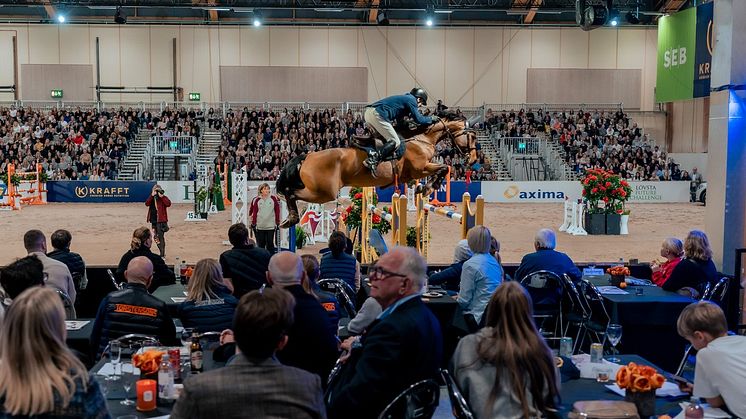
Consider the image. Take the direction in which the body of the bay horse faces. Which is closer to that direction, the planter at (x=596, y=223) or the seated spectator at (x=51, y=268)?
the planter

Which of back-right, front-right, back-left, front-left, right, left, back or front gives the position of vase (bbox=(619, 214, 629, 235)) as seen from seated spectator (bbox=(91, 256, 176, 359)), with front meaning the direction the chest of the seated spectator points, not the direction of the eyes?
front-right

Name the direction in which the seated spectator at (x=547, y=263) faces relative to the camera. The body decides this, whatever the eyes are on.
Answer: away from the camera

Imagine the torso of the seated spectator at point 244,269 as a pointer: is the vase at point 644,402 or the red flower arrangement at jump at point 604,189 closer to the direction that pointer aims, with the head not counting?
the red flower arrangement at jump

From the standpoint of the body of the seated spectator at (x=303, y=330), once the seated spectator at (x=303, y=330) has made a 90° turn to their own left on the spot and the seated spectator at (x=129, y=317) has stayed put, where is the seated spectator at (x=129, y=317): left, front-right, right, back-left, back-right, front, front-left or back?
front-right

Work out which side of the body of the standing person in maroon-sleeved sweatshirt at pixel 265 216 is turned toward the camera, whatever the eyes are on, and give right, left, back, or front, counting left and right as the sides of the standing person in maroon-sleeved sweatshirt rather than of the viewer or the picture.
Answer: front

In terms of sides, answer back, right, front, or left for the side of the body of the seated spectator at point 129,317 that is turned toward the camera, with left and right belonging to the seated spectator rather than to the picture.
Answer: back

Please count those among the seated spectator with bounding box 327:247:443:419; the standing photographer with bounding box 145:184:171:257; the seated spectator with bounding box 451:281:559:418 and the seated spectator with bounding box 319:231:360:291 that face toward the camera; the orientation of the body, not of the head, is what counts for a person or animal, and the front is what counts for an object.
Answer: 1

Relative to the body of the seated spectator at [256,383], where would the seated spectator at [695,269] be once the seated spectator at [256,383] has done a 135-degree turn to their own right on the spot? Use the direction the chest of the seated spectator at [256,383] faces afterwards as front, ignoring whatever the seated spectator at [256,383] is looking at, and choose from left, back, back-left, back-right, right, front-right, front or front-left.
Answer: left

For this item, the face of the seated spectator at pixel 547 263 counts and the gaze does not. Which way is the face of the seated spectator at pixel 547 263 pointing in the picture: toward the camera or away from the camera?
away from the camera

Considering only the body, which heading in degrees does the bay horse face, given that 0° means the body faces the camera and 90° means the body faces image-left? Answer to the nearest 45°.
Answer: approximately 270°

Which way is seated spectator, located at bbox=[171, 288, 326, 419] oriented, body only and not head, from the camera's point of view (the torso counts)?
away from the camera

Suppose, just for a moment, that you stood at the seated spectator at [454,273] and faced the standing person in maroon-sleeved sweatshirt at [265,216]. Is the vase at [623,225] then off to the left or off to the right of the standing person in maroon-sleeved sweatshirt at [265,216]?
right

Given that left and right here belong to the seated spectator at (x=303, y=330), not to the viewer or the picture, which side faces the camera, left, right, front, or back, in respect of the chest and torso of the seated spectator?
back
